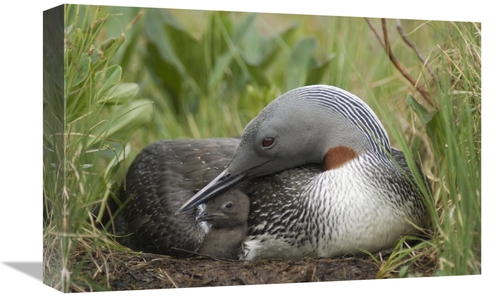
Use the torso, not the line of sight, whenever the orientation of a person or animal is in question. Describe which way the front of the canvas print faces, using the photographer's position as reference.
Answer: facing the viewer and to the right of the viewer
